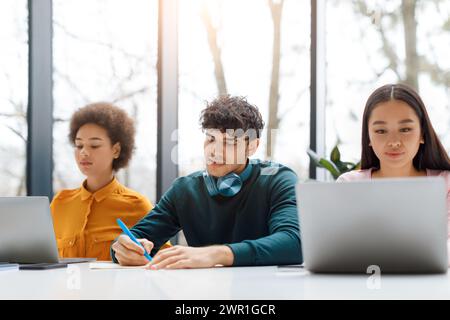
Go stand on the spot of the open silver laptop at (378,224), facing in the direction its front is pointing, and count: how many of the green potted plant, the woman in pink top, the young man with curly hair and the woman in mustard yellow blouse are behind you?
0

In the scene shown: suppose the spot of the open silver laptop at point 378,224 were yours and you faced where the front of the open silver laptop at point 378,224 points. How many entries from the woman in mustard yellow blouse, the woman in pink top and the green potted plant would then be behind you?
0

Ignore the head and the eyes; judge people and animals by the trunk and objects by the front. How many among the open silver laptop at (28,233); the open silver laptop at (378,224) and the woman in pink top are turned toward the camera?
1

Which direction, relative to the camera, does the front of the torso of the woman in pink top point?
toward the camera

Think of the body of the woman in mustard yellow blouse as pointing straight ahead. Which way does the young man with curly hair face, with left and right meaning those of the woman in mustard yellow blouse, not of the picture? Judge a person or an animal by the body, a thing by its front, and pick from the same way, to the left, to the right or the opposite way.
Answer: the same way

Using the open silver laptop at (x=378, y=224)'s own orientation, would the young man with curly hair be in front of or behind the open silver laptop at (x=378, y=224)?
in front

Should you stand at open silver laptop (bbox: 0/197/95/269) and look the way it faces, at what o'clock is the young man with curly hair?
The young man with curly hair is roughly at 1 o'clock from the open silver laptop.

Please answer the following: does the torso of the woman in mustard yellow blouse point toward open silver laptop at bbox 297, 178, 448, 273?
no

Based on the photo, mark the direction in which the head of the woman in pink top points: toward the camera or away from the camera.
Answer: toward the camera

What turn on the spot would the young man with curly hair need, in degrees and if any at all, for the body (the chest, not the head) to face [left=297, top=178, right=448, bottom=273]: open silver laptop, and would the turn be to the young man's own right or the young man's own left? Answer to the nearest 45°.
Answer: approximately 45° to the young man's own left

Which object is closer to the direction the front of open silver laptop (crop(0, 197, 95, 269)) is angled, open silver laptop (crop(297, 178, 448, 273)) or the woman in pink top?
the woman in pink top

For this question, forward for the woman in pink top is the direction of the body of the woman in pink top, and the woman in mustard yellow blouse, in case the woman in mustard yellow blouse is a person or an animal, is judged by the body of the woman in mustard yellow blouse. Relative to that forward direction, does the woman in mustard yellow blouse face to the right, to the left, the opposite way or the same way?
the same way

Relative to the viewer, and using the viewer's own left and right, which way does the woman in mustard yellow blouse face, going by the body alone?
facing the viewer and to the left of the viewer

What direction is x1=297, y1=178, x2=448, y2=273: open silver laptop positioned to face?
away from the camera

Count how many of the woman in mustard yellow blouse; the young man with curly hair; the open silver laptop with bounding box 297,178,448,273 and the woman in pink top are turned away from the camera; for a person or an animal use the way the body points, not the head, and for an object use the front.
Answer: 1

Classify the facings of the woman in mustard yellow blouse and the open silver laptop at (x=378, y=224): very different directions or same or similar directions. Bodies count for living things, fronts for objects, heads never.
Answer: very different directions

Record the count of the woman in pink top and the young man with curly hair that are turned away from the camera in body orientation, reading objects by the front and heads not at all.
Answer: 0

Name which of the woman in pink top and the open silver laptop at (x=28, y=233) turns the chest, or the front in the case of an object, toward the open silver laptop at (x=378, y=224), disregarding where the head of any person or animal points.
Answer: the woman in pink top

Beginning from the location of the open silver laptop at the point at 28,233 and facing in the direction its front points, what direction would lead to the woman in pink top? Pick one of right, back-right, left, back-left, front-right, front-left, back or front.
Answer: front-right
